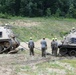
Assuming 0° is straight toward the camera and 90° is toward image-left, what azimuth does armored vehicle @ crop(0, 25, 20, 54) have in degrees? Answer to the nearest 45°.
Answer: approximately 270°

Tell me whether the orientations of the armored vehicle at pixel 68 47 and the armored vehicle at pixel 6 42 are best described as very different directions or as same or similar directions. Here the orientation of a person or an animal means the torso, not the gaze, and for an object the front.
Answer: very different directions

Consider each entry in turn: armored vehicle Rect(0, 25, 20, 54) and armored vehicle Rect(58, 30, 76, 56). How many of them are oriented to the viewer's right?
1

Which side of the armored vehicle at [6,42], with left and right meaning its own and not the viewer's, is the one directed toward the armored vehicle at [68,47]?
front

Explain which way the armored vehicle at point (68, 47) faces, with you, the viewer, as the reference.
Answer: facing to the left of the viewer

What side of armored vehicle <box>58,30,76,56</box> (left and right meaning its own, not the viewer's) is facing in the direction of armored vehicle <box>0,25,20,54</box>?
front
